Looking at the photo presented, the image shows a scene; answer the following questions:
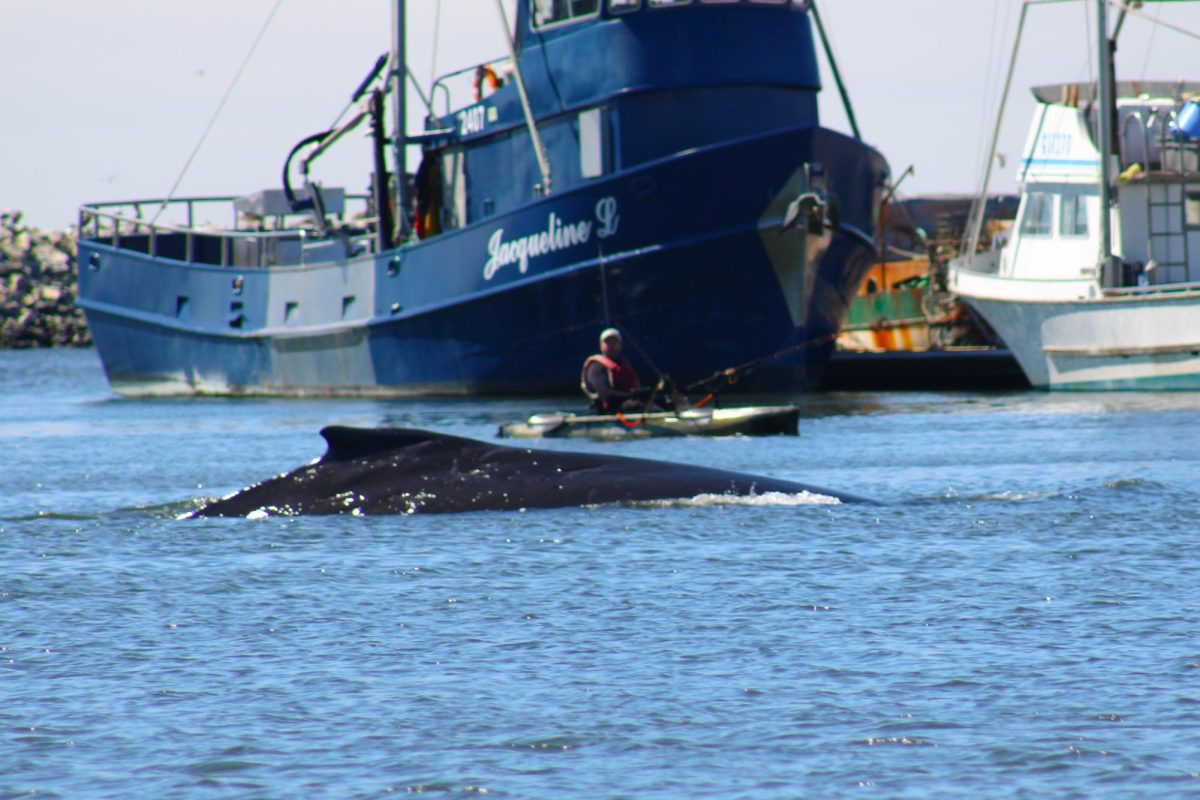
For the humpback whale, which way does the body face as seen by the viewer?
to the viewer's right

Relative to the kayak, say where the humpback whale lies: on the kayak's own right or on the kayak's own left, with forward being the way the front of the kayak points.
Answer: on the kayak's own right

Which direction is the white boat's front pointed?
to the viewer's left

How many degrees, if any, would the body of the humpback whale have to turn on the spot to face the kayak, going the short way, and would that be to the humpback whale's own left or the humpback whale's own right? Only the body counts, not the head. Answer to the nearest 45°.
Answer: approximately 90° to the humpback whale's own left

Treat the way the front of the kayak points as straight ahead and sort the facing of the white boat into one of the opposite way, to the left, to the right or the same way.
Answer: the opposite way

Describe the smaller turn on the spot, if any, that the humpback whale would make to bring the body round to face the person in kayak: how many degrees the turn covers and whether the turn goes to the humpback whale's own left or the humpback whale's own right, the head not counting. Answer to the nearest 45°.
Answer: approximately 90° to the humpback whale's own left

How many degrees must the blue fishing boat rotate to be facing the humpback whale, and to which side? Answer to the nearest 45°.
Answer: approximately 45° to its right
